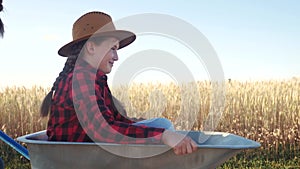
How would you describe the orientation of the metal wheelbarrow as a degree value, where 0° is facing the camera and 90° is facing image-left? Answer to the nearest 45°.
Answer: approximately 270°

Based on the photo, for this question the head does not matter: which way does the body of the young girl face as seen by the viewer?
to the viewer's right
